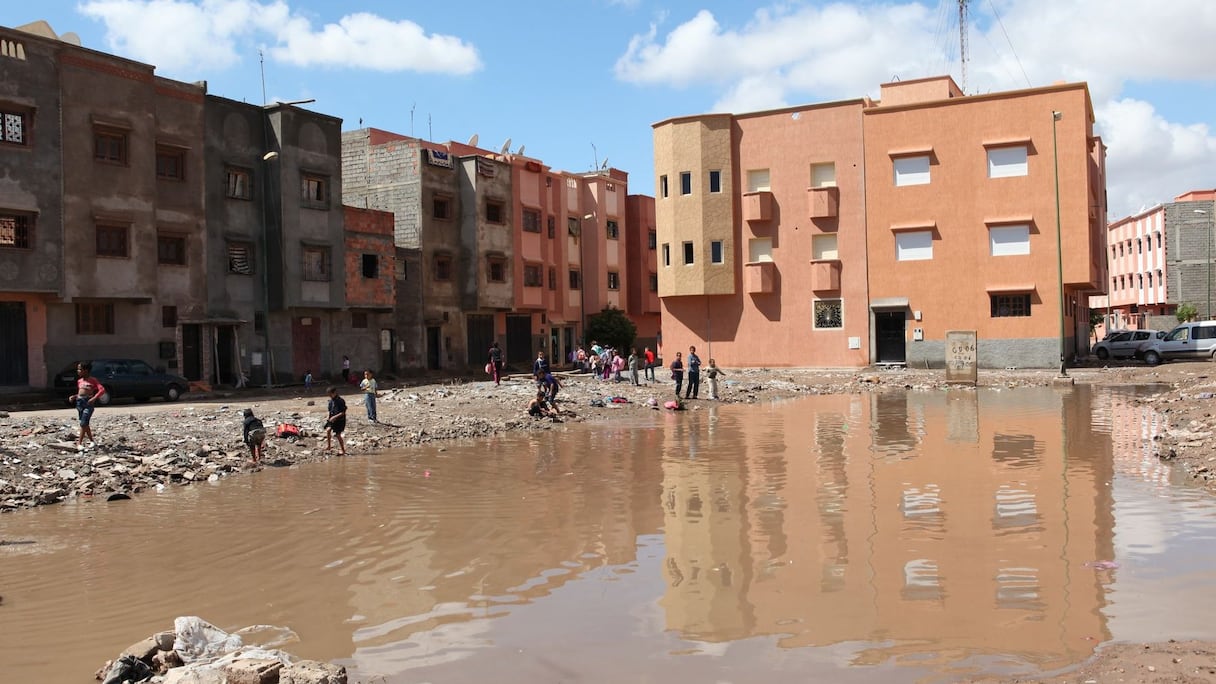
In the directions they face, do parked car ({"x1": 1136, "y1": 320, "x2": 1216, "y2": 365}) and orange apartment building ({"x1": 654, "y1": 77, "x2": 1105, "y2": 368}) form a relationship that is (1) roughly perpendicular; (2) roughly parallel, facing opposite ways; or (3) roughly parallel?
roughly perpendicular

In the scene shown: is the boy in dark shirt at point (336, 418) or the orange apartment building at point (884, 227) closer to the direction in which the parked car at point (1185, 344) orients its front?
the orange apartment building

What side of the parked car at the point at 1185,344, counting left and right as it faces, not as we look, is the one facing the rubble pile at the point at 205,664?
left

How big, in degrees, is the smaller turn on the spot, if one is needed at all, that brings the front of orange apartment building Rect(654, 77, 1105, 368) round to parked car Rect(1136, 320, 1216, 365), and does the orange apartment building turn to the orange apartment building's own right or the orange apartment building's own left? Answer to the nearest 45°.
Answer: approximately 90° to the orange apartment building's own left

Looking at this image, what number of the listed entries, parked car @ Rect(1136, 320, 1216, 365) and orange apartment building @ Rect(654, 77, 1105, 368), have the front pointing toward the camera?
1

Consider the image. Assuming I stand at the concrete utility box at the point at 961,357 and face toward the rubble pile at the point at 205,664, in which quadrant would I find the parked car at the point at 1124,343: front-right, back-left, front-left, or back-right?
back-left

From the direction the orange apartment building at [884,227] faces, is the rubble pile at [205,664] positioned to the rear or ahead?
ahead

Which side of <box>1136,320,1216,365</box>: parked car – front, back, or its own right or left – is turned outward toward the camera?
left

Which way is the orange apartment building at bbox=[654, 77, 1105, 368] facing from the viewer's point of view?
toward the camera

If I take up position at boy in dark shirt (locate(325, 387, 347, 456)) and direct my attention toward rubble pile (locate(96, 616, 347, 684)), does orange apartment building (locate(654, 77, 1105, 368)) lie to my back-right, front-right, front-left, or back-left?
back-left

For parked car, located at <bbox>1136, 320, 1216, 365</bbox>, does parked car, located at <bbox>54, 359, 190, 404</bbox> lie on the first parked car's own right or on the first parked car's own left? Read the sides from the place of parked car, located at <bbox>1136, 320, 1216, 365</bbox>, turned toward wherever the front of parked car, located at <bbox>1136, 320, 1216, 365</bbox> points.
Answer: on the first parked car's own left

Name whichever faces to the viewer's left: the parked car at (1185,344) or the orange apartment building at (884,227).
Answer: the parked car
